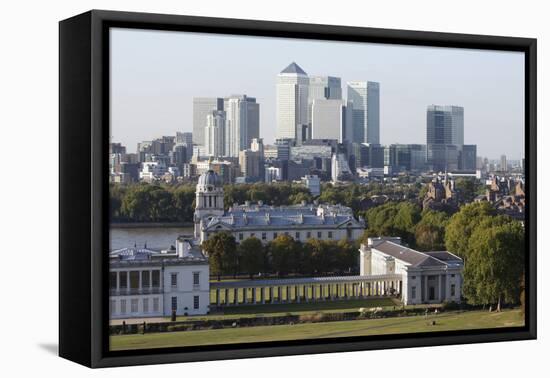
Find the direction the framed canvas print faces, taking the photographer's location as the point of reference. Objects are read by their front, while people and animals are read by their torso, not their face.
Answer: facing the viewer and to the right of the viewer
